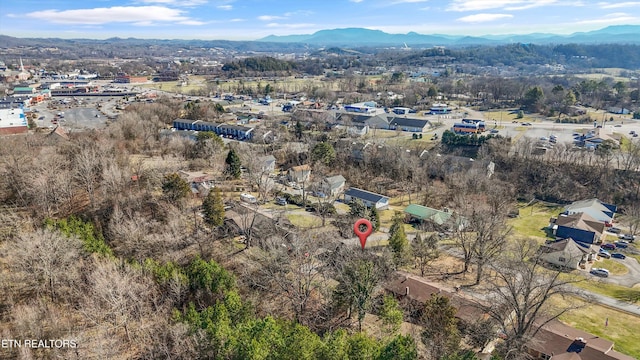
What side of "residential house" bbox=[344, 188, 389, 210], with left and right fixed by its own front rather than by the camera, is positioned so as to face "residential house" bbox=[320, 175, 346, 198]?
right

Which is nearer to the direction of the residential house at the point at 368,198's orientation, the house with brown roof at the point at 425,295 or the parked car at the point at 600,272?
the house with brown roof

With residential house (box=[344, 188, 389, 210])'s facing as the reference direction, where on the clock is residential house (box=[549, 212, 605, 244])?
residential house (box=[549, 212, 605, 244]) is roughly at 8 o'clock from residential house (box=[344, 188, 389, 210]).

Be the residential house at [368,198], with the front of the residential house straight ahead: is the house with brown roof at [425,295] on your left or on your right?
on your left

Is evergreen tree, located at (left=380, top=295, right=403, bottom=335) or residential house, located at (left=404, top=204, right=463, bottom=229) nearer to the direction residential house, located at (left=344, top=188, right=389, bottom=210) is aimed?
the evergreen tree

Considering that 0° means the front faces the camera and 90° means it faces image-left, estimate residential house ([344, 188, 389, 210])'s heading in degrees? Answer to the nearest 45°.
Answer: approximately 45°

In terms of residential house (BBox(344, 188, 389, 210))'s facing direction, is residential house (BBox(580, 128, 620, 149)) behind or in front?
behind
